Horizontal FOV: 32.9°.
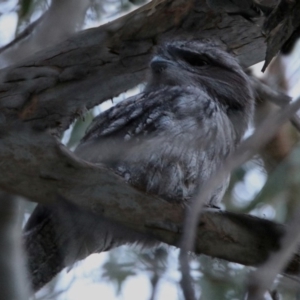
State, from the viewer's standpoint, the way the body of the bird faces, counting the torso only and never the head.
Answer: to the viewer's right

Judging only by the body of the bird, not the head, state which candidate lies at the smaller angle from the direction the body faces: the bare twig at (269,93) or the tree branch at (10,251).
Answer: the bare twig

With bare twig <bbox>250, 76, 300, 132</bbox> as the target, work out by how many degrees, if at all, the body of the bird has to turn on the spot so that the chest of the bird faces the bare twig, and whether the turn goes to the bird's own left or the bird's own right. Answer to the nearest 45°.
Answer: approximately 45° to the bird's own left

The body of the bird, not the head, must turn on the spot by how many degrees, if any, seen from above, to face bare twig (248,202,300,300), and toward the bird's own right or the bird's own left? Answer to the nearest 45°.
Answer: approximately 90° to the bird's own right

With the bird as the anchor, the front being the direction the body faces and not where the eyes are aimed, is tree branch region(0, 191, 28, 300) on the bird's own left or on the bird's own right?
on the bird's own right
